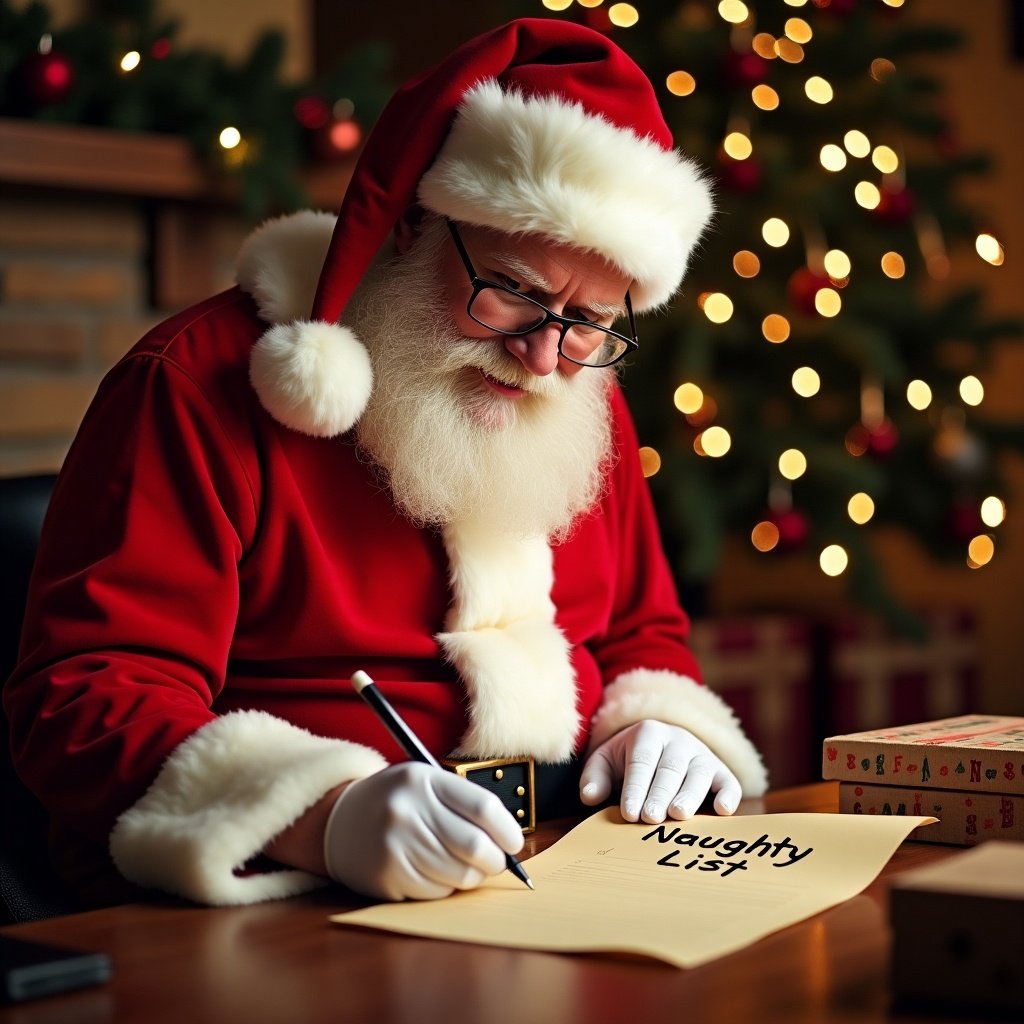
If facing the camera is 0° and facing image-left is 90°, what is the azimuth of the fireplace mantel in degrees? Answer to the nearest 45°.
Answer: approximately 0°

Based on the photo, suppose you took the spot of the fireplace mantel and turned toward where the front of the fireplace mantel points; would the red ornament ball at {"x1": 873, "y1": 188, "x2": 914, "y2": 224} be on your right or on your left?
on your left

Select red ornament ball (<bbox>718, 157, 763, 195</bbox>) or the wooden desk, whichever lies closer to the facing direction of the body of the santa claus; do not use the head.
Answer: the wooden desk

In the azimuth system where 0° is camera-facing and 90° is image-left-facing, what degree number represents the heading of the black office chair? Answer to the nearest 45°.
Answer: approximately 315°

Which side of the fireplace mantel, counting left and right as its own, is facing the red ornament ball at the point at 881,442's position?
left

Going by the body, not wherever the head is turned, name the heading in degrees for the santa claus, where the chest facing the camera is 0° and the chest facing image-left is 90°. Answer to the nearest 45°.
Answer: approximately 315°

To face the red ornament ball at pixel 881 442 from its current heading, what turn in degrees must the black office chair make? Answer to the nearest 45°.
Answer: approximately 90° to its left

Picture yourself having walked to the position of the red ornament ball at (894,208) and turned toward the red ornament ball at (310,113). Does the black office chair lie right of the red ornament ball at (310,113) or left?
left

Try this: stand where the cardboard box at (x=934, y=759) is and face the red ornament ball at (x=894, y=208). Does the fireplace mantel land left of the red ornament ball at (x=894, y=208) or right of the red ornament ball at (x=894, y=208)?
left

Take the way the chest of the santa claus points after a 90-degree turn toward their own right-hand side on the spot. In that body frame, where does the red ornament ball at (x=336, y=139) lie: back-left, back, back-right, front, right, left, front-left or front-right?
back-right
